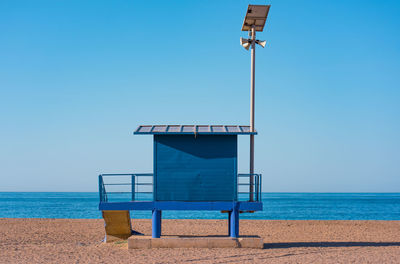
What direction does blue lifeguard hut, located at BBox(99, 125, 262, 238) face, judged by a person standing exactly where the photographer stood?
facing away from the viewer
